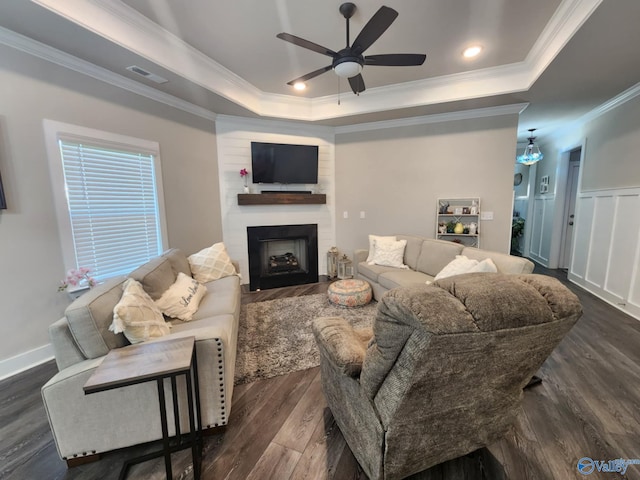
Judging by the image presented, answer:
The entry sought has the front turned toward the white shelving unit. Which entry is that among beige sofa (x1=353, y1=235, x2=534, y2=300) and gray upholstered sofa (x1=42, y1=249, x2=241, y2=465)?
the gray upholstered sofa

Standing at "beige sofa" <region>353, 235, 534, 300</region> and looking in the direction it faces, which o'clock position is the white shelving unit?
The white shelving unit is roughly at 5 o'clock from the beige sofa.

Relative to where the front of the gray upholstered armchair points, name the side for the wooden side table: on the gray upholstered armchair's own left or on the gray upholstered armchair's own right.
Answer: on the gray upholstered armchair's own left

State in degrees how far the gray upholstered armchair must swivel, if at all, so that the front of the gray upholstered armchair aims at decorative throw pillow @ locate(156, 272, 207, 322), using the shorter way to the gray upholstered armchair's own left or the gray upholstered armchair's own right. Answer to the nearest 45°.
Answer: approximately 45° to the gray upholstered armchair's own left

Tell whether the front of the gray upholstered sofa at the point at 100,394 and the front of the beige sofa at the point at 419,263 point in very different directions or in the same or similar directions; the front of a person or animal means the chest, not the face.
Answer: very different directions

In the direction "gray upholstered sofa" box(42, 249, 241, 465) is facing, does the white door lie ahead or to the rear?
ahead

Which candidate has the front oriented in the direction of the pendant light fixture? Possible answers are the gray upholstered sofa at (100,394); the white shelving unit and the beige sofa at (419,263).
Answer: the gray upholstered sofa

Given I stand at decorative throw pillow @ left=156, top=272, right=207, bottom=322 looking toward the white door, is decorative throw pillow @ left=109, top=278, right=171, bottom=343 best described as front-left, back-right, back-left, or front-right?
back-right

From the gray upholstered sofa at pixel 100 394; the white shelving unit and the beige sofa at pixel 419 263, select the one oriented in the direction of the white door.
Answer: the gray upholstered sofa

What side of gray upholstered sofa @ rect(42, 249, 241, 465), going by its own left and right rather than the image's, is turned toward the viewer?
right

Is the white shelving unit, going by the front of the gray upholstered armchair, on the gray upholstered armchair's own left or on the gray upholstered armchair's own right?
on the gray upholstered armchair's own right
